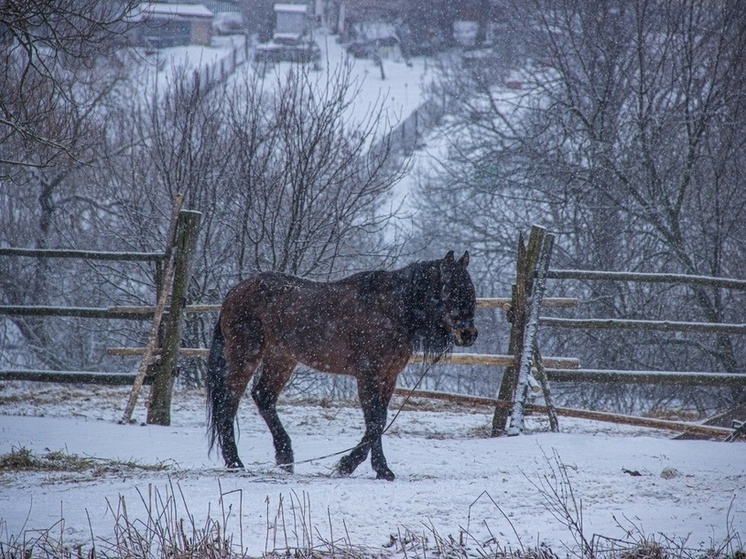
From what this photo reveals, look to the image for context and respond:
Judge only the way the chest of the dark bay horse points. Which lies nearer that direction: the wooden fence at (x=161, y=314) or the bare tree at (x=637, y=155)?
the bare tree

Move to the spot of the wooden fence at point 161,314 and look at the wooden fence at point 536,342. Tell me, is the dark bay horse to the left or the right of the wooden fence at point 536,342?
right

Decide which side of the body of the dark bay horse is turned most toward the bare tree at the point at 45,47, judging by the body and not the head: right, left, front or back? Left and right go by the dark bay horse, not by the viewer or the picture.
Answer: back

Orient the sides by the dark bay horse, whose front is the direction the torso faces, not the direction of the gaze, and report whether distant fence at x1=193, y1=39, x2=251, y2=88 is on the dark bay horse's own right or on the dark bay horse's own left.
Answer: on the dark bay horse's own left

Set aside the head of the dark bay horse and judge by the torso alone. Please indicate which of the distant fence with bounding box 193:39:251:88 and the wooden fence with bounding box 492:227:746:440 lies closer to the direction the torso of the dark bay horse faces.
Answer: the wooden fence

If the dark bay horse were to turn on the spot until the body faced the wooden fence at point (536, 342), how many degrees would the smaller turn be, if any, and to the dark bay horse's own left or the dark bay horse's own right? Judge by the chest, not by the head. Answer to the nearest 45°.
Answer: approximately 45° to the dark bay horse's own left

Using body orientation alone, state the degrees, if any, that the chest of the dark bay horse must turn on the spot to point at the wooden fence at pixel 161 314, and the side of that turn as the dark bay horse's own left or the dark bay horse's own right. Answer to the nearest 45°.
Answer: approximately 135° to the dark bay horse's own left

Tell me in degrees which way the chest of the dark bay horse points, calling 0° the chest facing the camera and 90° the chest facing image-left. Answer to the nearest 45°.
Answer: approximately 270°
